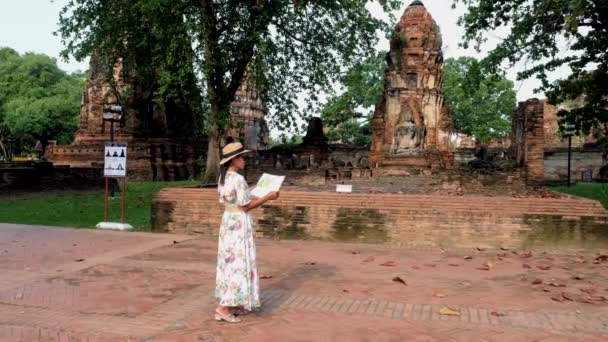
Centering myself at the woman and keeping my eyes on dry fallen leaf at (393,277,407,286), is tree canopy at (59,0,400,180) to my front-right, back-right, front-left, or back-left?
front-left

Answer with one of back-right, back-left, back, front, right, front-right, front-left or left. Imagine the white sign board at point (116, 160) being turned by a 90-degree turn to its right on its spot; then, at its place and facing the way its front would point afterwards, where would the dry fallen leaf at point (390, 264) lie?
back-left

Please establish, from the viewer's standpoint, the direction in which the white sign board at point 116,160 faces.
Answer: facing the viewer

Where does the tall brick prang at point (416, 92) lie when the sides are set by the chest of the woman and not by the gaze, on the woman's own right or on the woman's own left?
on the woman's own left

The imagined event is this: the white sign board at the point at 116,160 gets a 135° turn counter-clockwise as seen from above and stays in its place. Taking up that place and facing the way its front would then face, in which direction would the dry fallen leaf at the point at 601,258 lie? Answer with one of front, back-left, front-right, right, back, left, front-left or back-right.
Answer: right

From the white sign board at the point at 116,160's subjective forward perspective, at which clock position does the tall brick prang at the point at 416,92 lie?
The tall brick prang is roughly at 8 o'clock from the white sign board.

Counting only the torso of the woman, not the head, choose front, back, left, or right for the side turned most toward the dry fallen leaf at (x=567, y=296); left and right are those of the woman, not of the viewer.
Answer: front

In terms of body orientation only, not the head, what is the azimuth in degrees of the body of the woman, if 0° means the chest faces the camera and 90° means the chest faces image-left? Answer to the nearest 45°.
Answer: approximately 270°

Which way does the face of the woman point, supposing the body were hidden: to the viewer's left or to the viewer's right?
to the viewer's right

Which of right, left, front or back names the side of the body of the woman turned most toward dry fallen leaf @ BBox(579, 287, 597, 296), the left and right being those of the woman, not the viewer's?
front

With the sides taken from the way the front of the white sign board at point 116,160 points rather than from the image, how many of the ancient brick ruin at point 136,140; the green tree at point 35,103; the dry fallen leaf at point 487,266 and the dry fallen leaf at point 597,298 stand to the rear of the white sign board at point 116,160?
2

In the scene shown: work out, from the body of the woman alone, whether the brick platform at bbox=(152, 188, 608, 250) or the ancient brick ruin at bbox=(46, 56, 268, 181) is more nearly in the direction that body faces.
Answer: the brick platform

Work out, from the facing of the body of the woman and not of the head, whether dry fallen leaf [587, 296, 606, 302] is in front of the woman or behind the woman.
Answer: in front

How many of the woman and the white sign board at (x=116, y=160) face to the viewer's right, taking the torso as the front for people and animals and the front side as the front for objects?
1

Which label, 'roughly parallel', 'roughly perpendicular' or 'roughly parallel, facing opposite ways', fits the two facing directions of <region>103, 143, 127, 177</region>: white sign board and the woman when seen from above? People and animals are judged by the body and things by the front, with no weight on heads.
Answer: roughly perpendicular

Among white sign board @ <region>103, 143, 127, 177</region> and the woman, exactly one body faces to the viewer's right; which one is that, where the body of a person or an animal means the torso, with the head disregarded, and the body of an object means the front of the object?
the woman

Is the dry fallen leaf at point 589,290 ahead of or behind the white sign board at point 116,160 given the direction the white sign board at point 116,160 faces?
ahead
